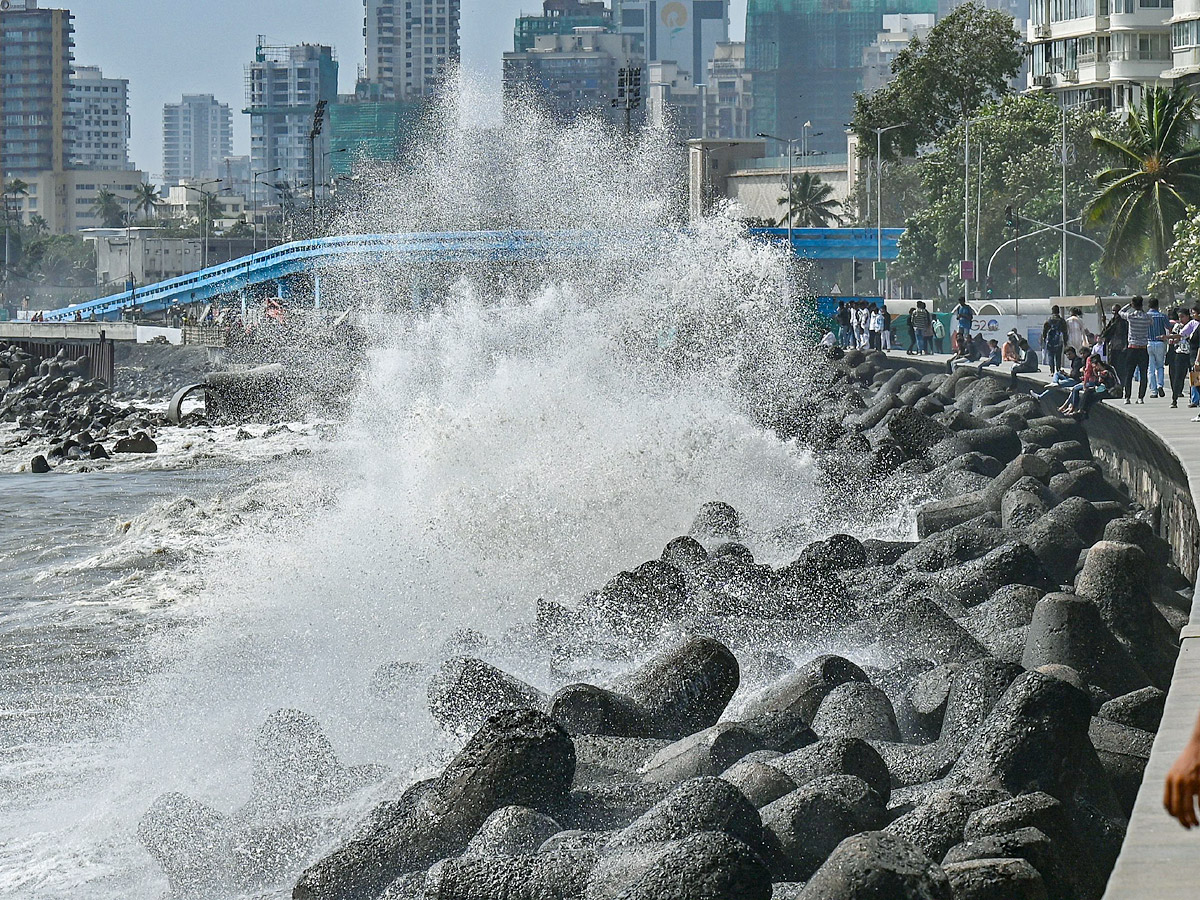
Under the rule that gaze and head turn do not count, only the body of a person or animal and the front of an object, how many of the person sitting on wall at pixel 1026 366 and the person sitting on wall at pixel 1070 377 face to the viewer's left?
2

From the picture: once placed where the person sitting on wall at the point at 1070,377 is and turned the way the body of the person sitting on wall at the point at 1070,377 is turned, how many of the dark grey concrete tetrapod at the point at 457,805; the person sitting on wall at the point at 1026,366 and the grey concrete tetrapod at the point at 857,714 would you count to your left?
2

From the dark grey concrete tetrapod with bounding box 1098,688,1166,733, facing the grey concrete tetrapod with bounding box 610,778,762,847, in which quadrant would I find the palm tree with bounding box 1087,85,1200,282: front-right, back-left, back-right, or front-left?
back-right

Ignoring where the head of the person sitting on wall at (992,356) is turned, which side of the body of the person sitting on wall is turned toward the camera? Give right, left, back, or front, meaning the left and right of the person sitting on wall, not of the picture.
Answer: left

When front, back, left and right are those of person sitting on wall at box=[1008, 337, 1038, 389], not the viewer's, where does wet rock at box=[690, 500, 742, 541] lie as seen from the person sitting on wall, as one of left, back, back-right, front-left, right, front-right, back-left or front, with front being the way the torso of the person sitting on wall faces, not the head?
left

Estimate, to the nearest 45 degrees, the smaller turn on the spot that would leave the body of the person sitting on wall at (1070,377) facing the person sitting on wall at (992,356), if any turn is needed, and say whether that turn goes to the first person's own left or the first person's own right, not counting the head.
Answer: approximately 90° to the first person's own right

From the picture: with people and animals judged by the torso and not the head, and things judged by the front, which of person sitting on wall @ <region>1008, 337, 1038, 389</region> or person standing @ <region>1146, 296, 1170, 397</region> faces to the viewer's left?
the person sitting on wall

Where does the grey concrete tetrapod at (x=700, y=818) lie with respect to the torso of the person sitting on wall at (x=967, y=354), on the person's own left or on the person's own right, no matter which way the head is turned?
on the person's own left

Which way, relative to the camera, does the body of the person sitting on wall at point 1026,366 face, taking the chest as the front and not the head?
to the viewer's left

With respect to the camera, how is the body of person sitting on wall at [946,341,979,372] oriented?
to the viewer's left

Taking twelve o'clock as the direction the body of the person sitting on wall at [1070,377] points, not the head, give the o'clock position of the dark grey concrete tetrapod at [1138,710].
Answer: The dark grey concrete tetrapod is roughly at 9 o'clock from the person sitting on wall.

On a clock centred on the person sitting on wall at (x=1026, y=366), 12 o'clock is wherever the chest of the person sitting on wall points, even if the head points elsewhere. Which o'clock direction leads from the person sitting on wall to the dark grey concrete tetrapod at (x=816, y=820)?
The dark grey concrete tetrapod is roughly at 9 o'clock from the person sitting on wall.

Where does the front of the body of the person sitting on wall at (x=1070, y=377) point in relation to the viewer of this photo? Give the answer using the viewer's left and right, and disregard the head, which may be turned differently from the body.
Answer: facing to the left of the viewer
